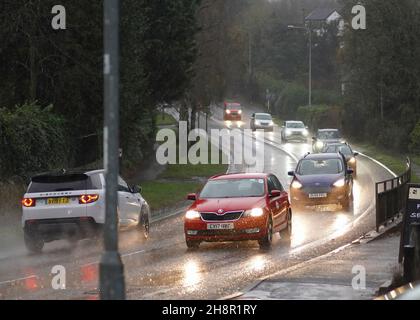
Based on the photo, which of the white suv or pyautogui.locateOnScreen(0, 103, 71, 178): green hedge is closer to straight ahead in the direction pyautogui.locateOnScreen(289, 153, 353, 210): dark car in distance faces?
the white suv

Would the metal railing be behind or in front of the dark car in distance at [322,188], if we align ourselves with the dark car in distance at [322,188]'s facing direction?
in front

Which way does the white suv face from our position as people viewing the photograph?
facing away from the viewer and to the right of the viewer

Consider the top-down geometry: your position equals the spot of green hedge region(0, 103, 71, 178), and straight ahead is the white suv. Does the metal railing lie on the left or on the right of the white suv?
left

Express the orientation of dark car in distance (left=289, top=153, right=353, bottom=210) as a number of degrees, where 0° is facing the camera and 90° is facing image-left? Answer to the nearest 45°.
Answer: approximately 0°

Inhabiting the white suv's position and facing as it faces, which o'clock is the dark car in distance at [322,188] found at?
The dark car in distance is roughly at 12 o'clock from the white suv.

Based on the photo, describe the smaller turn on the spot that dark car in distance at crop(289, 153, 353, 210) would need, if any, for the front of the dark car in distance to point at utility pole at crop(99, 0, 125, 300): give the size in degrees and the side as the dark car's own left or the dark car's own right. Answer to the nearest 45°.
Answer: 0° — it already faces it

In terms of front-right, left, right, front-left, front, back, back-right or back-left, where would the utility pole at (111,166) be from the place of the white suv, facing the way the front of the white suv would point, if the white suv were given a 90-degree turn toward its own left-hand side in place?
back-left

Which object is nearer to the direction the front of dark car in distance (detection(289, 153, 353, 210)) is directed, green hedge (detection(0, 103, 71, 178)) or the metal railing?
the metal railing

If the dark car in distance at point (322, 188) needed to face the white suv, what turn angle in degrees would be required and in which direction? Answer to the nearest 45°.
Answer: approximately 45° to its right

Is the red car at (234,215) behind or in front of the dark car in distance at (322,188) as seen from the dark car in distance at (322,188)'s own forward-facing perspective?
in front

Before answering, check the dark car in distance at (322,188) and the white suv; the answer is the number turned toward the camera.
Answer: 1

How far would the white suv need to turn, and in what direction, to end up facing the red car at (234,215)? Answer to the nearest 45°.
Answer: approximately 45° to its right
